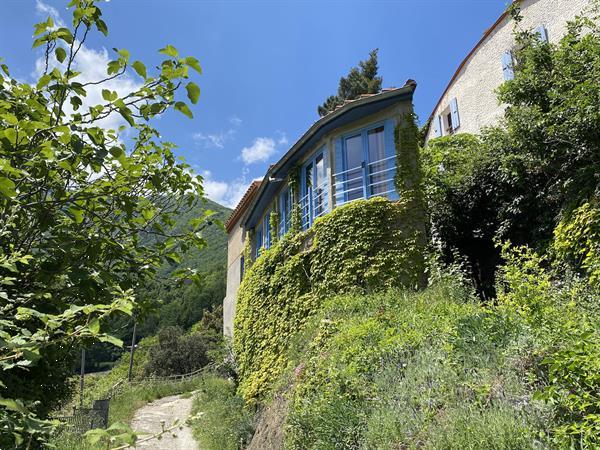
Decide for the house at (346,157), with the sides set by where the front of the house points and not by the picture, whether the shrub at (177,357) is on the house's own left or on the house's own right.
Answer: on the house's own right

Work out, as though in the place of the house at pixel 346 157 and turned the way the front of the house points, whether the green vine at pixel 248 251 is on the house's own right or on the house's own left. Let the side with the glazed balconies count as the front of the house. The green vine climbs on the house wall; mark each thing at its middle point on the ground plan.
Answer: on the house's own right

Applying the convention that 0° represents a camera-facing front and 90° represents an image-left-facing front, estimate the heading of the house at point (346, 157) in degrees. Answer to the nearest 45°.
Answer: approximately 45°

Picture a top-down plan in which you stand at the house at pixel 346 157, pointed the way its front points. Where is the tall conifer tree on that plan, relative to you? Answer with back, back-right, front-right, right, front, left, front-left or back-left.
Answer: back-right

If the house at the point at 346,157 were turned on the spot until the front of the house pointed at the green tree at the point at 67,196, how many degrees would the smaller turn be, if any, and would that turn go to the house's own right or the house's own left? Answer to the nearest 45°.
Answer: approximately 45° to the house's own left

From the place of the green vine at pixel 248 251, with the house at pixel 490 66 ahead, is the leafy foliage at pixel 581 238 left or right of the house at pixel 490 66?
right

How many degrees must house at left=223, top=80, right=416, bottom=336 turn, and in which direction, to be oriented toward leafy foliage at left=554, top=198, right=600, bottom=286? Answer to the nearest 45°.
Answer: approximately 90° to its left
